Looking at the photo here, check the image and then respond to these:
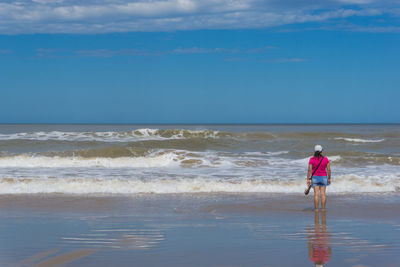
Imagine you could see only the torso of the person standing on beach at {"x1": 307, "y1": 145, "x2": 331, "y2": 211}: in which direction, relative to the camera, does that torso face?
away from the camera

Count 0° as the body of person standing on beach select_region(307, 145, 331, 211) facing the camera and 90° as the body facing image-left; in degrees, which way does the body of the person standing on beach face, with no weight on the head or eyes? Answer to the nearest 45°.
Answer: approximately 180°
